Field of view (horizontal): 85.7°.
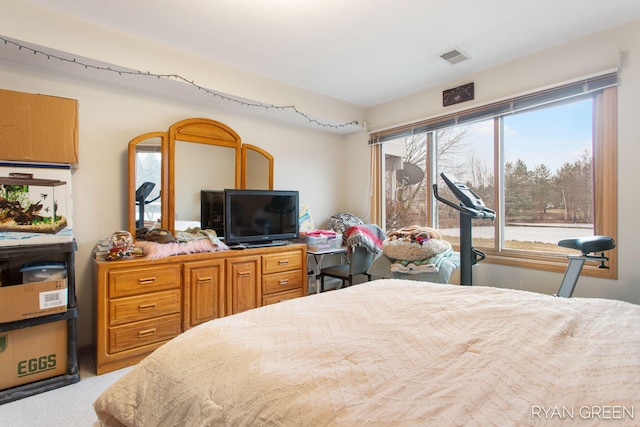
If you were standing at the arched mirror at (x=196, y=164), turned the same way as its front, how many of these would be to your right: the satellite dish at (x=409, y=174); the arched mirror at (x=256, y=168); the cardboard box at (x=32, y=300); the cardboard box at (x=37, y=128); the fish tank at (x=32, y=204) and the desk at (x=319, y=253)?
3

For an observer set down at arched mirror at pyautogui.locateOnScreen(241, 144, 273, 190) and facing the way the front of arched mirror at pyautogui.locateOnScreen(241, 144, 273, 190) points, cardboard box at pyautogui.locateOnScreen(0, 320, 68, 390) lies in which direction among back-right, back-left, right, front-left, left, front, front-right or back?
front-right

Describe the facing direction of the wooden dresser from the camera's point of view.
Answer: facing the viewer and to the right of the viewer

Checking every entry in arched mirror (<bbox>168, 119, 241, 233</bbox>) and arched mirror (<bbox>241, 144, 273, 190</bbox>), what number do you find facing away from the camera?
0

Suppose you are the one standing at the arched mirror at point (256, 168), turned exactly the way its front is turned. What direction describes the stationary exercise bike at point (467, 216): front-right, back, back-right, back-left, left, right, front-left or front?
front-left

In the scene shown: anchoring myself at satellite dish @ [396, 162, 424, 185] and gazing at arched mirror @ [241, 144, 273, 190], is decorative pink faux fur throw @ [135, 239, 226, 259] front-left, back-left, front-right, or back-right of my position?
front-left

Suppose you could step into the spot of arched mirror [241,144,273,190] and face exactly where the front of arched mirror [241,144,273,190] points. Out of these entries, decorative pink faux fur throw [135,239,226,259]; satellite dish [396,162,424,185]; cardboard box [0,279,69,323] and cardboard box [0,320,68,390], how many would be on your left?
1

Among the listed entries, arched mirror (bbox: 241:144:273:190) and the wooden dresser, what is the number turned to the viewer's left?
0

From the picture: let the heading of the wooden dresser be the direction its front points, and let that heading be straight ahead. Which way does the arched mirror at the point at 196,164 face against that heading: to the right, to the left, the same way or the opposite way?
the same way

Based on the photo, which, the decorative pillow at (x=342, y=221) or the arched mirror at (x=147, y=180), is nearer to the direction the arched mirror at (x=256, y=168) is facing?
the arched mirror

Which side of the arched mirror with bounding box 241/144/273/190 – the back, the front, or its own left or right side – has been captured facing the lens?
front

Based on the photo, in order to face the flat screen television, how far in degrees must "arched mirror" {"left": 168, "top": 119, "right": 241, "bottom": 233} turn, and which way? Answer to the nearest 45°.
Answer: approximately 45° to its left

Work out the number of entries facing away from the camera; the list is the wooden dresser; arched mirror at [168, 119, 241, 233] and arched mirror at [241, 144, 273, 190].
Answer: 0

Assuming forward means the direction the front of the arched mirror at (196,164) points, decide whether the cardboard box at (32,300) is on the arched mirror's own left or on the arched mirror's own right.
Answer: on the arched mirror's own right

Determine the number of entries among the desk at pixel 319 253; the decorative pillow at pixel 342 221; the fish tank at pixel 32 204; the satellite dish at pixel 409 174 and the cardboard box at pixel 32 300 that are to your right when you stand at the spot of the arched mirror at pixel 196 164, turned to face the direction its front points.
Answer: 2
